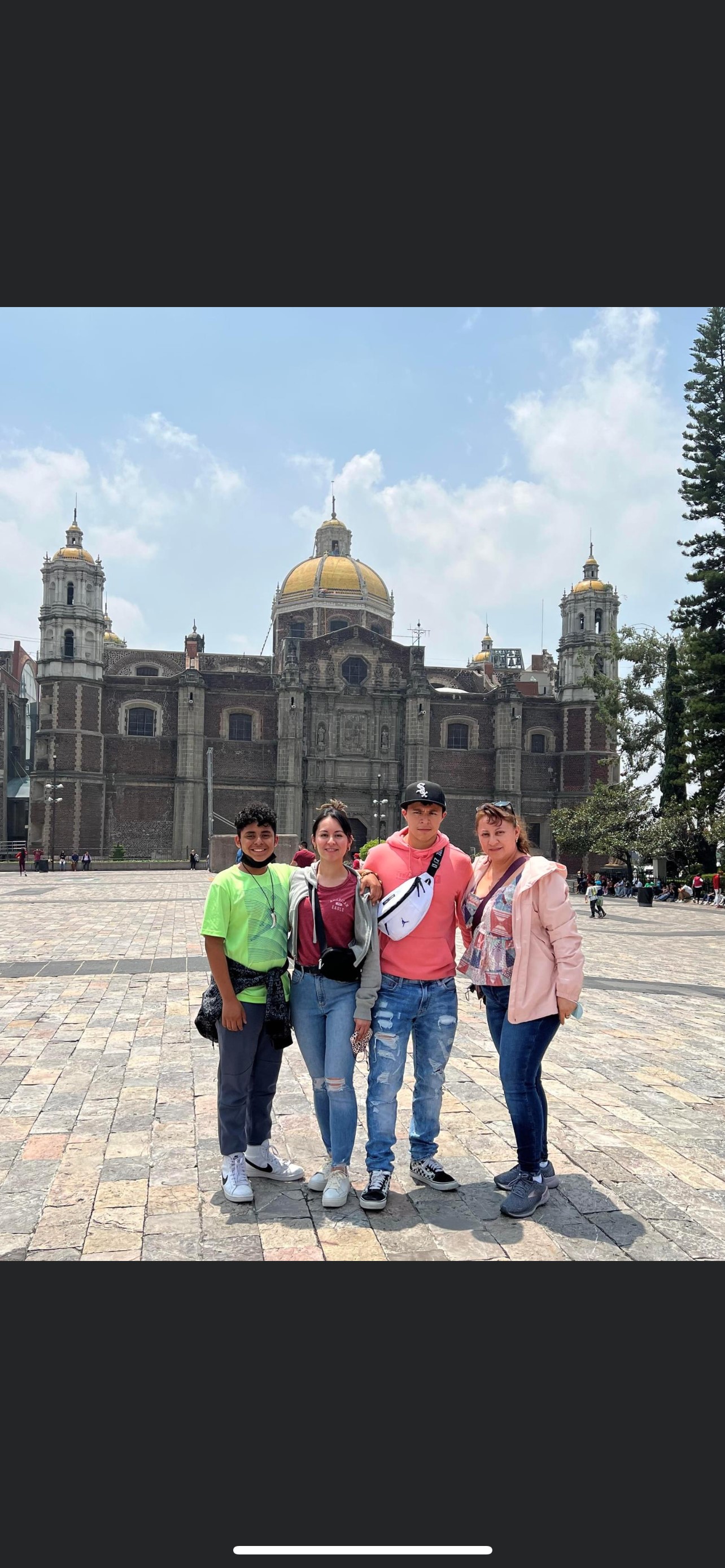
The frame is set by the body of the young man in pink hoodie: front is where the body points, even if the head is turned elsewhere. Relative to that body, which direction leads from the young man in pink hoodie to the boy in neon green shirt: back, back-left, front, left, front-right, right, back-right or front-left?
right

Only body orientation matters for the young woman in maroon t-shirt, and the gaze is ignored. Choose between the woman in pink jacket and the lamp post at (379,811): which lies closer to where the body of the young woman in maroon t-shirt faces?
the woman in pink jacket

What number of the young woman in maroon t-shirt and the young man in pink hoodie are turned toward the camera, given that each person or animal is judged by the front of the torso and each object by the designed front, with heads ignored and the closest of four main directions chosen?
2

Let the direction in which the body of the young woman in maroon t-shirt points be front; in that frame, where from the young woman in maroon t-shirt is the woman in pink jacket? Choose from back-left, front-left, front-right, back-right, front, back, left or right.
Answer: left

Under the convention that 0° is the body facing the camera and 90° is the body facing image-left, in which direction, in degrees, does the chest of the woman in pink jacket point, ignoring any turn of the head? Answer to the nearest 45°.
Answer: approximately 45°

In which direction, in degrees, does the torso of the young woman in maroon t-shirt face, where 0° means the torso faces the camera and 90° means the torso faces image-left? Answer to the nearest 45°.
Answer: approximately 0°

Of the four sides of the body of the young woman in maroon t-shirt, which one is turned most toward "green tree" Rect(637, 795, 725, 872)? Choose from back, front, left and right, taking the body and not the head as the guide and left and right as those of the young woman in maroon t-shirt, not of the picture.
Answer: back

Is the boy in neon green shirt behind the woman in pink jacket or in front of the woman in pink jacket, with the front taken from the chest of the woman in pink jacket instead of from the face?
in front

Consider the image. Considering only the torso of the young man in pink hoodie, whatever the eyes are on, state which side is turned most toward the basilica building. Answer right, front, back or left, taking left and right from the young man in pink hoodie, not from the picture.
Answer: back

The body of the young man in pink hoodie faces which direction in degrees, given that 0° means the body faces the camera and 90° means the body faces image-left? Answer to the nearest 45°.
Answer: approximately 0°

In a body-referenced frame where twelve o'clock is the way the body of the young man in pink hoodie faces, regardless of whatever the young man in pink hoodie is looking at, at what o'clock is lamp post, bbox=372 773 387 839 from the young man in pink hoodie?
The lamp post is roughly at 6 o'clock from the young man in pink hoodie.

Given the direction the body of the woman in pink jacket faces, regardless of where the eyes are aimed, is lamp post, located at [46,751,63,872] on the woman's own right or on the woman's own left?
on the woman's own right
